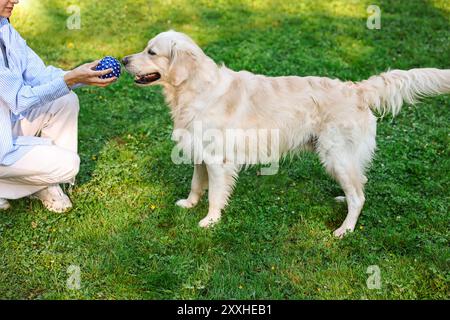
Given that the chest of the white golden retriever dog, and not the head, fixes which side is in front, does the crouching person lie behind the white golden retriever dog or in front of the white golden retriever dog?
in front

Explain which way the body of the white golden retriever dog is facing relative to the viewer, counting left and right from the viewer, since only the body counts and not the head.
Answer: facing to the left of the viewer
